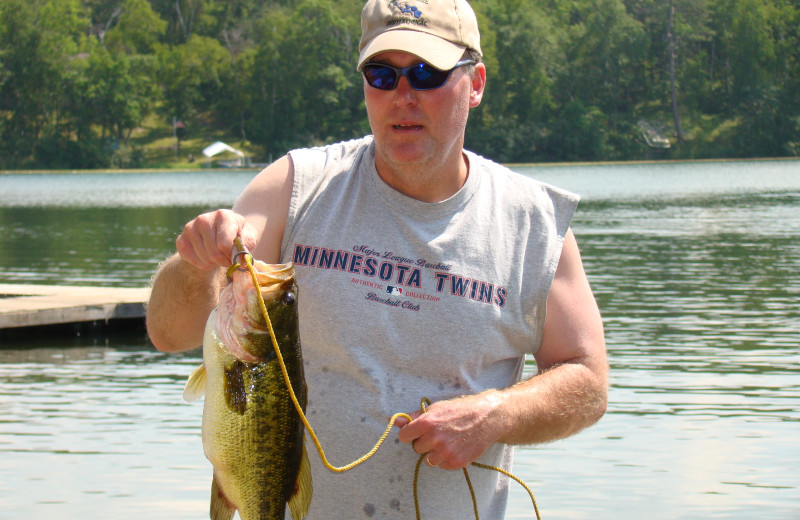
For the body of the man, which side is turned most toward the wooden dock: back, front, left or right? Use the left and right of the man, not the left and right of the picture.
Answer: back

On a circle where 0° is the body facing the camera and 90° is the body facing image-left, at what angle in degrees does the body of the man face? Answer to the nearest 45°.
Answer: approximately 0°
